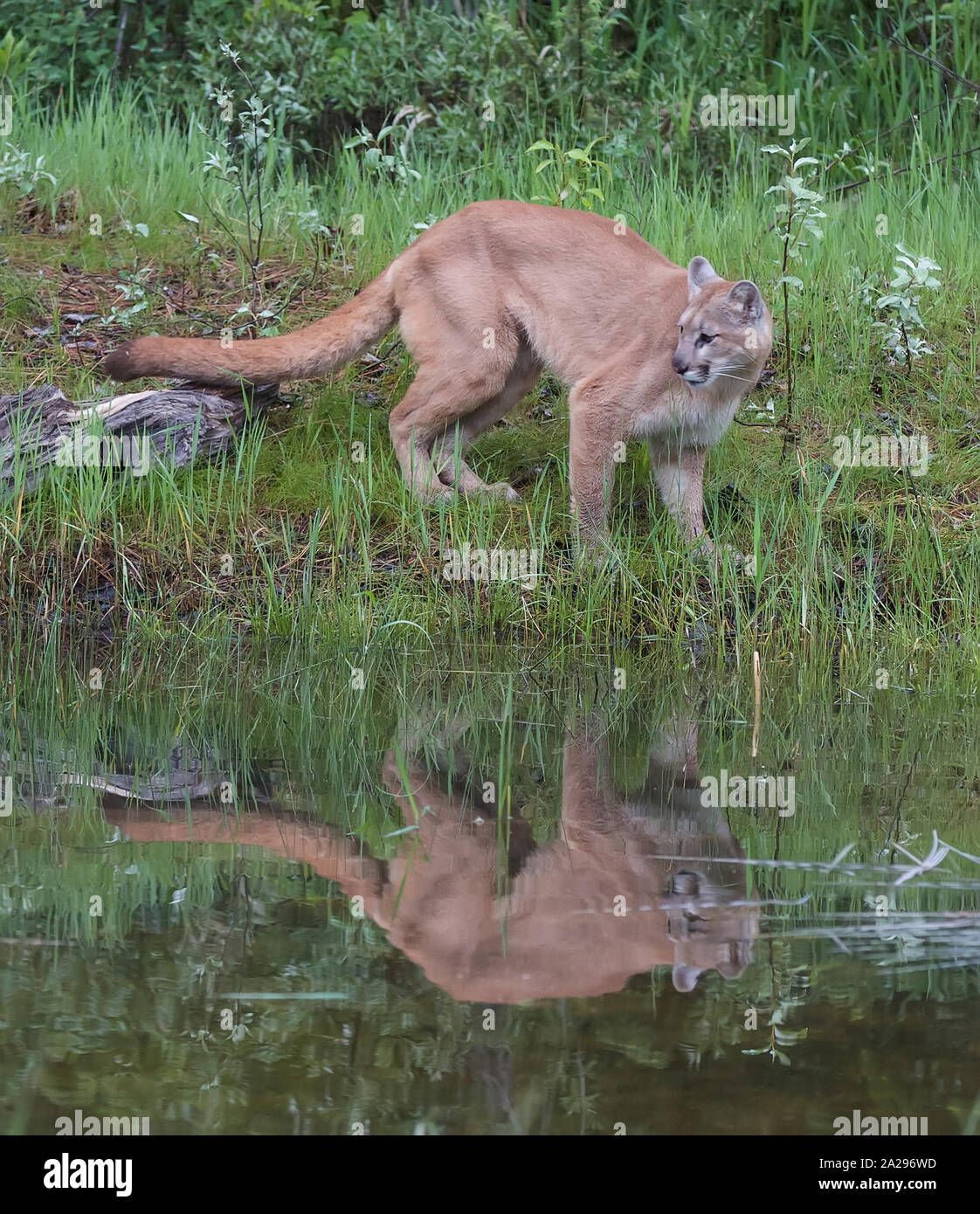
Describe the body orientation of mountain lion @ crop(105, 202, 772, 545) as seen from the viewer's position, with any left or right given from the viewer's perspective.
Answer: facing the viewer and to the right of the viewer

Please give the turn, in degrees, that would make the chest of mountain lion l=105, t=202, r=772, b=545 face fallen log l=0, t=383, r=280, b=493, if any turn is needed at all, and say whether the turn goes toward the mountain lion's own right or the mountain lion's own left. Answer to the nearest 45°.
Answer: approximately 135° to the mountain lion's own right
